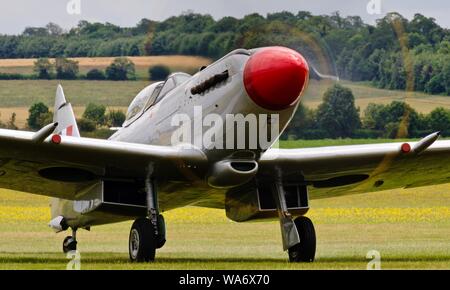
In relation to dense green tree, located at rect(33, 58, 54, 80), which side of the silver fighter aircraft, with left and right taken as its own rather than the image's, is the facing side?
back

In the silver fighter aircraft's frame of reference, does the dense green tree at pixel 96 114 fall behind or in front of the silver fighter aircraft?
behind

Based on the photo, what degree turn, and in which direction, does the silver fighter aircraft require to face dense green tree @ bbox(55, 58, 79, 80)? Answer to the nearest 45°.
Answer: approximately 180°

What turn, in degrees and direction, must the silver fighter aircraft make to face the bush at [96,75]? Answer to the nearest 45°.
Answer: approximately 180°

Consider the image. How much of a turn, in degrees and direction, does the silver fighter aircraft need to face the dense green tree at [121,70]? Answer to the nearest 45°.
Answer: approximately 180°
